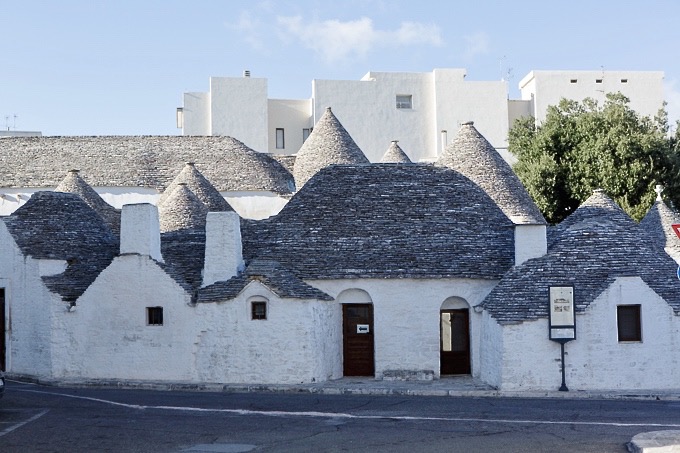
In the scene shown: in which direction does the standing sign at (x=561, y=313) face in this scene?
toward the camera

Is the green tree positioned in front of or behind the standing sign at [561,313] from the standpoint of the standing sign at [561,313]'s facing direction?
behind
